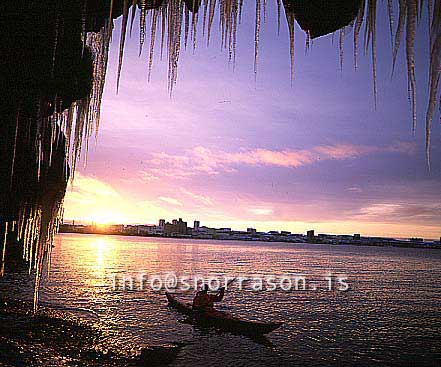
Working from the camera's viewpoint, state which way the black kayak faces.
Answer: facing the viewer and to the right of the viewer

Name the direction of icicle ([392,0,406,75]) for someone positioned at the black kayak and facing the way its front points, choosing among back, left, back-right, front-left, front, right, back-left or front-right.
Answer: front-right

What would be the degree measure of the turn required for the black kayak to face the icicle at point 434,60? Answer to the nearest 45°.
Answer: approximately 45° to its right

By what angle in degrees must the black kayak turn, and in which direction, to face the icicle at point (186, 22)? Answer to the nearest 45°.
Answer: approximately 45° to its right
